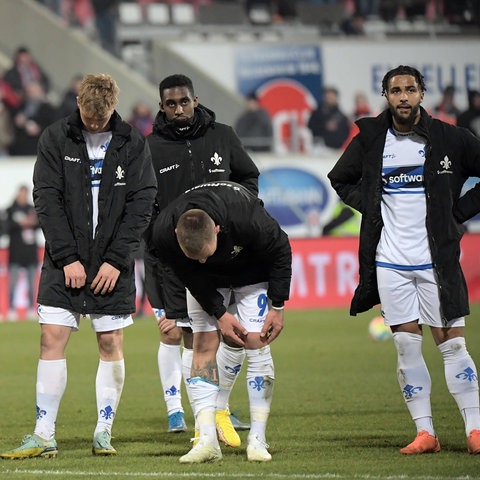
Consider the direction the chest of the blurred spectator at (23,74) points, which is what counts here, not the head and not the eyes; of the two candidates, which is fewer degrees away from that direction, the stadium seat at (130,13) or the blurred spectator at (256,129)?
the blurred spectator

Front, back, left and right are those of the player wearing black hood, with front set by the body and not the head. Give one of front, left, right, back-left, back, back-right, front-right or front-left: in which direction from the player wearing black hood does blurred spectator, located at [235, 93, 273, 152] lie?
back

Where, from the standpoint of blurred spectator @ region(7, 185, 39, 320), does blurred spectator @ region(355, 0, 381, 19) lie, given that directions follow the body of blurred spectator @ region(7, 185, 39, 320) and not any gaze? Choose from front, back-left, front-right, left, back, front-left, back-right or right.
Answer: back-left

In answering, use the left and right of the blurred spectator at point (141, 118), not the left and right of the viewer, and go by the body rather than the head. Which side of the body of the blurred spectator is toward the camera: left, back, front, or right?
front

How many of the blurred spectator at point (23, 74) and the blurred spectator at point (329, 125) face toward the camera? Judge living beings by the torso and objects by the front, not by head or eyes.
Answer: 2

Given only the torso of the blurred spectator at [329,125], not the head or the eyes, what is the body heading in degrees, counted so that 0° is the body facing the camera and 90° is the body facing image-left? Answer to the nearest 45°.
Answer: approximately 0°

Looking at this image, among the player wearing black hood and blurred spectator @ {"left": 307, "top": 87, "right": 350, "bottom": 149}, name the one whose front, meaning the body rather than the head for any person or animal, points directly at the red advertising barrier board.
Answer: the blurred spectator

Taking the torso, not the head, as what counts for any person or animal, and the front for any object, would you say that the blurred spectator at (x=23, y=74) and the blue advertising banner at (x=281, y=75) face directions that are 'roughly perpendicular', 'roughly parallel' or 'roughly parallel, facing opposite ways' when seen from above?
roughly parallel

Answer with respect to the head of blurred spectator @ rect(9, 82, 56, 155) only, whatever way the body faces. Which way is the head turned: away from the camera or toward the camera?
toward the camera

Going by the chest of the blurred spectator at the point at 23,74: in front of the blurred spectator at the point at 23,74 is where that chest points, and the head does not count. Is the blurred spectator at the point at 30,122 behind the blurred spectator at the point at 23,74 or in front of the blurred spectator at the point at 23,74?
in front

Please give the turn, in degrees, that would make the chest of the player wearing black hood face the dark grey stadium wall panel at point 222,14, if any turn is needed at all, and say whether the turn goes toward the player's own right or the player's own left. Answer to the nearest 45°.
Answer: approximately 180°

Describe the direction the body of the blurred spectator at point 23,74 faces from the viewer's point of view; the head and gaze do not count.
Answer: toward the camera

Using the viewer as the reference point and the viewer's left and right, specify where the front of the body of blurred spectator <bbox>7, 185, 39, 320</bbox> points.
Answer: facing the viewer
